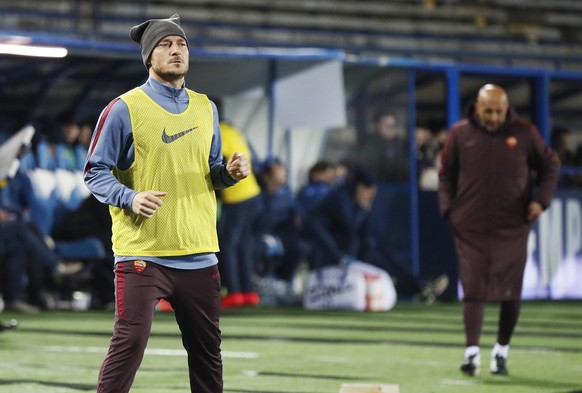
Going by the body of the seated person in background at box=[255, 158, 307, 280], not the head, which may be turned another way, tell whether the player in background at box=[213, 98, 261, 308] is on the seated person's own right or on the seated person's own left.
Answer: on the seated person's own right

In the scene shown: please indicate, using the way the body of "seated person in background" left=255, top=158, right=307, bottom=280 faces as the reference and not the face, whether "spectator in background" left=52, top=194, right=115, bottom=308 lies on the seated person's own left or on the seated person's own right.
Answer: on the seated person's own right

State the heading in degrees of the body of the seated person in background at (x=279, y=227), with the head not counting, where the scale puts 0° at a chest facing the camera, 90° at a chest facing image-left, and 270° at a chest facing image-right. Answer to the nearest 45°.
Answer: approximately 315°

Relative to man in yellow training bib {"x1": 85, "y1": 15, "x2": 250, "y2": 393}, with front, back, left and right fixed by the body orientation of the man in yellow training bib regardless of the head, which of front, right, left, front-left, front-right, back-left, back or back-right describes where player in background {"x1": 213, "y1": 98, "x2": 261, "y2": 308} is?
back-left

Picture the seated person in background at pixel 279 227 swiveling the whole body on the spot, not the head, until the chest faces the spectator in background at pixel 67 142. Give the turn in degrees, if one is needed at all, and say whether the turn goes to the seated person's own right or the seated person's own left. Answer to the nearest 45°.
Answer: approximately 135° to the seated person's own right

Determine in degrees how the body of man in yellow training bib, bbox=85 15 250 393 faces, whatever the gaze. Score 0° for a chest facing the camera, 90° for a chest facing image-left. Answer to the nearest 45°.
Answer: approximately 315°
